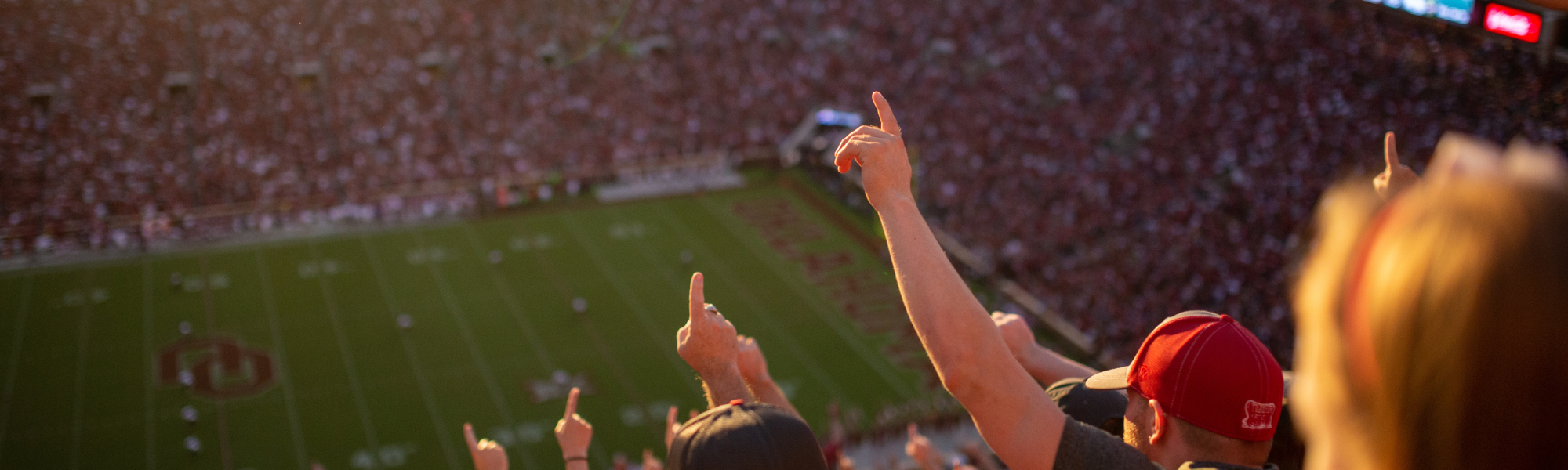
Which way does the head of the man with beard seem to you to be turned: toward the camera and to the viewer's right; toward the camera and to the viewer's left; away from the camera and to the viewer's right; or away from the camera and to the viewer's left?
away from the camera and to the viewer's left

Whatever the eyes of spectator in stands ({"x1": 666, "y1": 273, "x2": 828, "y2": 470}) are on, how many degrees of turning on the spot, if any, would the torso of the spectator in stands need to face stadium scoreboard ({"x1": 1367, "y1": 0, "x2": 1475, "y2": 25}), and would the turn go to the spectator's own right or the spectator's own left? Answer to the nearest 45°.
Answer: approximately 45° to the spectator's own right

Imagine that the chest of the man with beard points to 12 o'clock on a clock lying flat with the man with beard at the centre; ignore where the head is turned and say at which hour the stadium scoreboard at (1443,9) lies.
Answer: The stadium scoreboard is roughly at 2 o'clock from the man with beard.

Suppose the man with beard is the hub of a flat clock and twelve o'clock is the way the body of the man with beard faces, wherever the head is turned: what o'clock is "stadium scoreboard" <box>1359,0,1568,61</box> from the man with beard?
The stadium scoreboard is roughly at 2 o'clock from the man with beard.

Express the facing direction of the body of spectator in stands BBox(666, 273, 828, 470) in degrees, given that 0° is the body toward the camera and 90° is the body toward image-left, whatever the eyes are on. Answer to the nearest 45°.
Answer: approximately 180°

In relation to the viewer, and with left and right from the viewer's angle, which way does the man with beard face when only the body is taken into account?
facing away from the viewer and to the left of the viewer

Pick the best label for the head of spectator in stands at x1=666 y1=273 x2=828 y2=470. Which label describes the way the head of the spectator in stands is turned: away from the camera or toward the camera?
away from the camera
